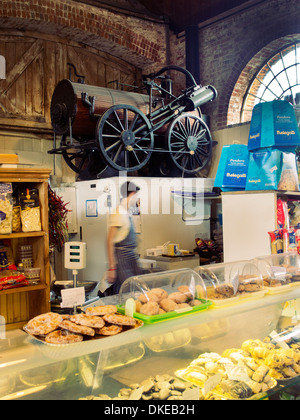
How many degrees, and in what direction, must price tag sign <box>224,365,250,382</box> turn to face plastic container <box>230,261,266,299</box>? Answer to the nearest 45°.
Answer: approximately 180°

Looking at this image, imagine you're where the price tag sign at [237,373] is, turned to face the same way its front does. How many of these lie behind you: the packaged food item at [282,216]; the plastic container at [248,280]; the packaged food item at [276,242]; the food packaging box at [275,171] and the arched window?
5

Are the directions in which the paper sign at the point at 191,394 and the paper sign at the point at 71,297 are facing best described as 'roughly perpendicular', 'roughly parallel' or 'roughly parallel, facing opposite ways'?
roughly parallel

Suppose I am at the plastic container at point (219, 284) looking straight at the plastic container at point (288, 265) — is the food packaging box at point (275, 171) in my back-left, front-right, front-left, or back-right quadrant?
front-left

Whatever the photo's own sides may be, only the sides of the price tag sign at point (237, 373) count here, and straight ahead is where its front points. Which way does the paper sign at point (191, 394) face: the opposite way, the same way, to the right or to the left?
the same way

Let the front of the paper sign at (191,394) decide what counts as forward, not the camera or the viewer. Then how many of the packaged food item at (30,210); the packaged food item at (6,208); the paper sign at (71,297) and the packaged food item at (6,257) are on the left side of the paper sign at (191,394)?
0

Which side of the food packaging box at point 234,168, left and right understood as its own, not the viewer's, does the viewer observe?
front

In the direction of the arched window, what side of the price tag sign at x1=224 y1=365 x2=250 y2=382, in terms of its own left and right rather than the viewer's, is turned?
back

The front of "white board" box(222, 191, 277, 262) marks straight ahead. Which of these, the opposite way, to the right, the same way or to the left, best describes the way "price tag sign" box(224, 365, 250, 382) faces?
the same way

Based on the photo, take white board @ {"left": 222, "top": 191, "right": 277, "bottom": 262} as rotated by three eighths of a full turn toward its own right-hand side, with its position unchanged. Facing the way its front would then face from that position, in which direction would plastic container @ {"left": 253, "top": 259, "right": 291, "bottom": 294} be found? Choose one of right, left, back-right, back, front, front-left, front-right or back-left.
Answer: back-left

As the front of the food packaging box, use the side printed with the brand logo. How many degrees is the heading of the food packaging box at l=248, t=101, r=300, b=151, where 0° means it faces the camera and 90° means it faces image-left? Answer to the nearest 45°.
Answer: approximately 0°

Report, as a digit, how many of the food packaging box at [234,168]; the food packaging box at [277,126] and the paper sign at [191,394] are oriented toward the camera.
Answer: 3

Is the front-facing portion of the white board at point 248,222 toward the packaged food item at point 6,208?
no

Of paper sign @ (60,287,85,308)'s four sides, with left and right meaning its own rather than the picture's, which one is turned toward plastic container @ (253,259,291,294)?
left

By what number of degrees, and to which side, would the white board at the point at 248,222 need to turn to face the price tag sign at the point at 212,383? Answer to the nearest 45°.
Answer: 0° — it already faces it

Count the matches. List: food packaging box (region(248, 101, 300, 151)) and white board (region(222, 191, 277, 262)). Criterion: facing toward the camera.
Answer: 2

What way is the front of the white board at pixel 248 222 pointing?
toward the camera

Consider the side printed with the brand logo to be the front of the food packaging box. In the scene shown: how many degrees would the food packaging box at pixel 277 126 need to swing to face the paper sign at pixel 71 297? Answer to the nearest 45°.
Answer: approximately 45° to its right
